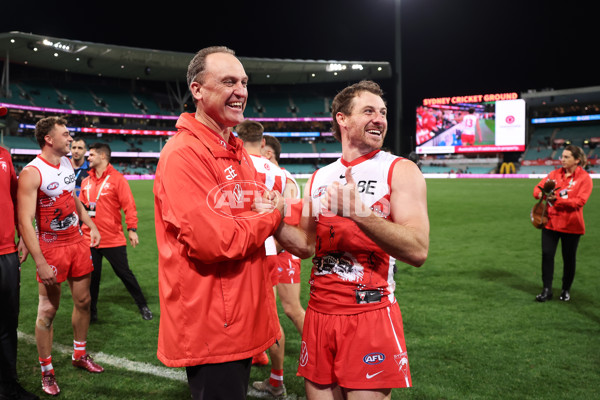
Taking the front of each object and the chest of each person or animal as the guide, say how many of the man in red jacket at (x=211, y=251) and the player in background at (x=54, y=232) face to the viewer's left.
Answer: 0

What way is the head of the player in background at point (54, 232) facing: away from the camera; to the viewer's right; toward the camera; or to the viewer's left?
to the viewer's right

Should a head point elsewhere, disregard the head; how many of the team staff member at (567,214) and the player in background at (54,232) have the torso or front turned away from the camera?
0

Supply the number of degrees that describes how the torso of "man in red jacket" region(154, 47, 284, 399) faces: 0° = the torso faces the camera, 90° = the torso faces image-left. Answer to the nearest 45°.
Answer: approximately 315°

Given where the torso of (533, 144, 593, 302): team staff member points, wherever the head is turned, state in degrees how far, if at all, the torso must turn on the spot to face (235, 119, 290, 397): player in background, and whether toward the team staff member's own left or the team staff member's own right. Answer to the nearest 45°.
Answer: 0° — they already face them

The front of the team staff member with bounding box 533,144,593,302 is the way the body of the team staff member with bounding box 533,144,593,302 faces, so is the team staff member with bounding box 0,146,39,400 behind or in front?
in front

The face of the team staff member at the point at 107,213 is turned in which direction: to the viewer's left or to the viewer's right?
to the viewer's left

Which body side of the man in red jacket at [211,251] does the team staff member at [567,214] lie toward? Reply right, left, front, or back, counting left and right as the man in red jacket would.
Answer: left

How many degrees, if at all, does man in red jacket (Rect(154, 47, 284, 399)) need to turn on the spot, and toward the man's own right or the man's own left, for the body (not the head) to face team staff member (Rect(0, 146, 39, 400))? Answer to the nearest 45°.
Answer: approximately 180°

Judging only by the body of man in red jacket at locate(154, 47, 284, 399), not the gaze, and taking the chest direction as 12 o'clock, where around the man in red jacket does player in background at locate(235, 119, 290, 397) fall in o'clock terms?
The player in background is roughly at 8 o'clock from the man in red jacket.
